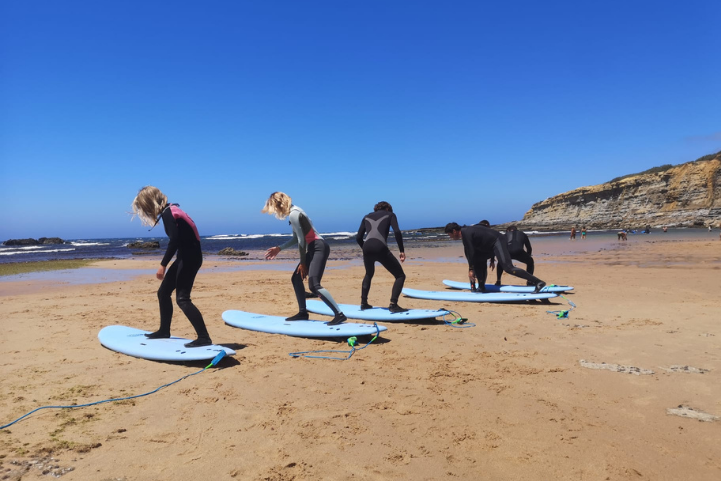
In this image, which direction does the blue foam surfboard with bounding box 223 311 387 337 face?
to the viewer's left

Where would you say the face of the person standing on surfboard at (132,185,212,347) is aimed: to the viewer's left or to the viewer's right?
to the viewer's left

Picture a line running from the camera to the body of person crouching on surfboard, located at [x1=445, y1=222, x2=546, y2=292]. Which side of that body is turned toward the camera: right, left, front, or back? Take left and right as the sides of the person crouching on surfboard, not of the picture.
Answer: left

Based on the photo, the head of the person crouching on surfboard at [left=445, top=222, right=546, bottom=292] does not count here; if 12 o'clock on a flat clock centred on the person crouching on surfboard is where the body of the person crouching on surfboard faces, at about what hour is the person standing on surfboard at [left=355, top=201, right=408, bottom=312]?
The person standing on surfboard is roughly at 10 o'clock from the person crouching on surfboard.

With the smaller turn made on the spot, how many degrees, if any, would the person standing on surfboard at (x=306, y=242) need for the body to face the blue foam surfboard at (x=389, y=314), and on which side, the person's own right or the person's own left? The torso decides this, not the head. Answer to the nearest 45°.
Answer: approximately 135° to the person's own right

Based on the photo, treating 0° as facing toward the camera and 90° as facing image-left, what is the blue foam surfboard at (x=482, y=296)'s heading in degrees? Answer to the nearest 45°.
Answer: approximately 90°

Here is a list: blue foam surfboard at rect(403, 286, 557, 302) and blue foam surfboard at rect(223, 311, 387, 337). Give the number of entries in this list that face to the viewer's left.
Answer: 2

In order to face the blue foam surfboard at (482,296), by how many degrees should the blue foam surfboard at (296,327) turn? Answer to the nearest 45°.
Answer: approximately 135° to its right

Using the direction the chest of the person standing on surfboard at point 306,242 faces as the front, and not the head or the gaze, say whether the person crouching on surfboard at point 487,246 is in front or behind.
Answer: behind

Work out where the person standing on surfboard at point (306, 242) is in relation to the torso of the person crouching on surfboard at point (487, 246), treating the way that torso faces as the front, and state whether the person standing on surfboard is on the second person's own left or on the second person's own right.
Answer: on the second person's own left

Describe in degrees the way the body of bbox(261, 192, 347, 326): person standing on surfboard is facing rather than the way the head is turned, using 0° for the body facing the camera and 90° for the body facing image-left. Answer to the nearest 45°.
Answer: approximately 90°

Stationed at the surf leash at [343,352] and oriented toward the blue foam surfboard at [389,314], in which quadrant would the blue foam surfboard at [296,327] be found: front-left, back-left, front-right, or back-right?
front-left

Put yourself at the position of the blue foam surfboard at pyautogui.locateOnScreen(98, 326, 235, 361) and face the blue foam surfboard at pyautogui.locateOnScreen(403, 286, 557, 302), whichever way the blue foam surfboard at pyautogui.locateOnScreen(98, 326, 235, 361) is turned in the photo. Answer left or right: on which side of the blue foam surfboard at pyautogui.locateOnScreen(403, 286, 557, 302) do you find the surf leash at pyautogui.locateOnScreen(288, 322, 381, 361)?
right

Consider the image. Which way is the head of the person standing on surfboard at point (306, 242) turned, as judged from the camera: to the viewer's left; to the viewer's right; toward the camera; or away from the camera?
to the viewer's left

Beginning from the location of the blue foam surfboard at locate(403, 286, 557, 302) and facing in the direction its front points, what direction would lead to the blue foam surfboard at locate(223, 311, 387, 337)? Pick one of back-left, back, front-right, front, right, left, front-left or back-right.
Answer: front-left
